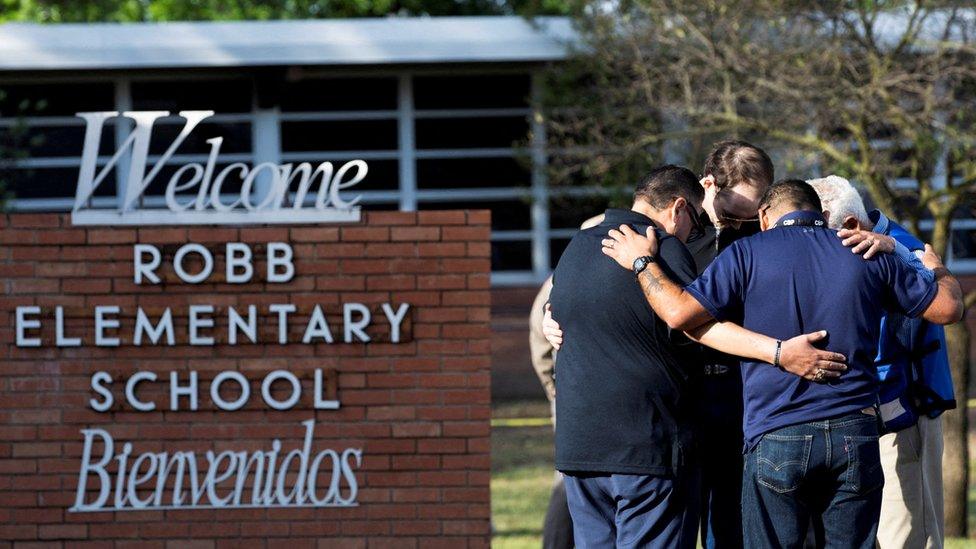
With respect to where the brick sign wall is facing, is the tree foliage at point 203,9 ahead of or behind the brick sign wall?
behind

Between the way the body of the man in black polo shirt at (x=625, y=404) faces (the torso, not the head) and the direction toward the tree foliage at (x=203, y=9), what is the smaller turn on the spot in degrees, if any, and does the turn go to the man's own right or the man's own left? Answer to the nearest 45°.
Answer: approximately 90° to the man's own left

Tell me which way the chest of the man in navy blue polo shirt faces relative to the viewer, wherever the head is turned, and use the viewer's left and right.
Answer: facing away from the viewer

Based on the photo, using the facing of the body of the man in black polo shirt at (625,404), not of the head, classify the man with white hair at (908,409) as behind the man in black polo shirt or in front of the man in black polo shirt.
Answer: in front

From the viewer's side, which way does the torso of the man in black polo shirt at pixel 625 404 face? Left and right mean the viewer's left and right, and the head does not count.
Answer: facing away from the viewer and to the right of the viewer

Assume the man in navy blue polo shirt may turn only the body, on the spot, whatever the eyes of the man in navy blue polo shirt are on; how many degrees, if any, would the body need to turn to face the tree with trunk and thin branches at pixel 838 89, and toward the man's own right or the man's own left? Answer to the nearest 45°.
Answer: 0° — they already face it

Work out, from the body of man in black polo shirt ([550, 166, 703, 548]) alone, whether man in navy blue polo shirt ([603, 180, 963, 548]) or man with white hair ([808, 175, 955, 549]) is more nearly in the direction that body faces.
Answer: the man with white hair

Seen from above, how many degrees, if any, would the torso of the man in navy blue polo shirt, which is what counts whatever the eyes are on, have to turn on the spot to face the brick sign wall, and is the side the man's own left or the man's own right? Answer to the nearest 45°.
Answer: approximately 45° to the man's own left

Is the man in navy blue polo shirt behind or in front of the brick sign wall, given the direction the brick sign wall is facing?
in front

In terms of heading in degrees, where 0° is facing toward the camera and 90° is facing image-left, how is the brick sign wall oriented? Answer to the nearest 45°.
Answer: approximately 0°

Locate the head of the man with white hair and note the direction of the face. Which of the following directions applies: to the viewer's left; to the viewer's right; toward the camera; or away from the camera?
to the viewer's left

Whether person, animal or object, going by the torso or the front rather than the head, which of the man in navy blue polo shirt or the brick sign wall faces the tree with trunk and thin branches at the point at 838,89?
the man in navy blue polo shirt

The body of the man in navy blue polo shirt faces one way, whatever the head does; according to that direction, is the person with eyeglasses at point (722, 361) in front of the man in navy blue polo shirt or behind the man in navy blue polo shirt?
in front

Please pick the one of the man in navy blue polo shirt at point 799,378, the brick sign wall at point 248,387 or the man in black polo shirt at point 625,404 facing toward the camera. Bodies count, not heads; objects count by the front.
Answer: the brick sign wall

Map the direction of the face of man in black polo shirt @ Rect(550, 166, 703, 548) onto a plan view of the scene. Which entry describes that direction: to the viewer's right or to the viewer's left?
to the viewer's right

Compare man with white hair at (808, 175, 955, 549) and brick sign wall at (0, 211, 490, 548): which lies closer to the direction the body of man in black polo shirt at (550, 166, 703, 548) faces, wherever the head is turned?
the man with white hair
